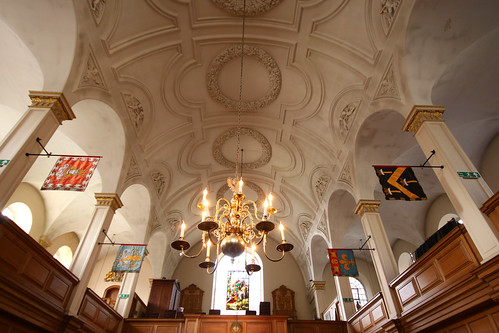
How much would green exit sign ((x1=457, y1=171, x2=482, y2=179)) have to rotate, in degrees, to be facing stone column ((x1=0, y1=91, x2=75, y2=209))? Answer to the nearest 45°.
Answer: approximately 45° to its right

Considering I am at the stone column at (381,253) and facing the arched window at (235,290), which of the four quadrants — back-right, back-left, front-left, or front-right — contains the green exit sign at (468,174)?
back-left

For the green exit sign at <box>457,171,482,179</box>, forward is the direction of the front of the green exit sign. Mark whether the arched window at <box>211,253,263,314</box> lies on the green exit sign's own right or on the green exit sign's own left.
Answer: on the green exit sign's own right

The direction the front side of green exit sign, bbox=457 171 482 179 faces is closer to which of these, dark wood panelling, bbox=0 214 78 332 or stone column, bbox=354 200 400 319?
the dark wood panelling

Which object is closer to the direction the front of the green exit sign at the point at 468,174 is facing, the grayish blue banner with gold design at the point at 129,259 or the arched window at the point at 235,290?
the grayish blue banner with gold design

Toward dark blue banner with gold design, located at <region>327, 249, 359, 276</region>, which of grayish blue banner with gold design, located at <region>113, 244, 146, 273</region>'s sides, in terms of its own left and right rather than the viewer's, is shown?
left

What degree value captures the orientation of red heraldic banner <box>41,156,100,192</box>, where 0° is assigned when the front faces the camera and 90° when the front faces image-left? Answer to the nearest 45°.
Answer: approximately 0°

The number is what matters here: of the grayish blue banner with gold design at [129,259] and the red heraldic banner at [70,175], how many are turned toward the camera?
2

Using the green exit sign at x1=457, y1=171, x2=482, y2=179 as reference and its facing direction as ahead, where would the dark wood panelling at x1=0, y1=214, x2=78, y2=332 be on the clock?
The dark wood panelling is roughly at 2 o'clock from the green exit sign.

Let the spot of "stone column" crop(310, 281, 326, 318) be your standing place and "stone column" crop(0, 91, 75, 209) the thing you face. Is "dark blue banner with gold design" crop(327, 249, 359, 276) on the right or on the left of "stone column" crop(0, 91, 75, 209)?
left
